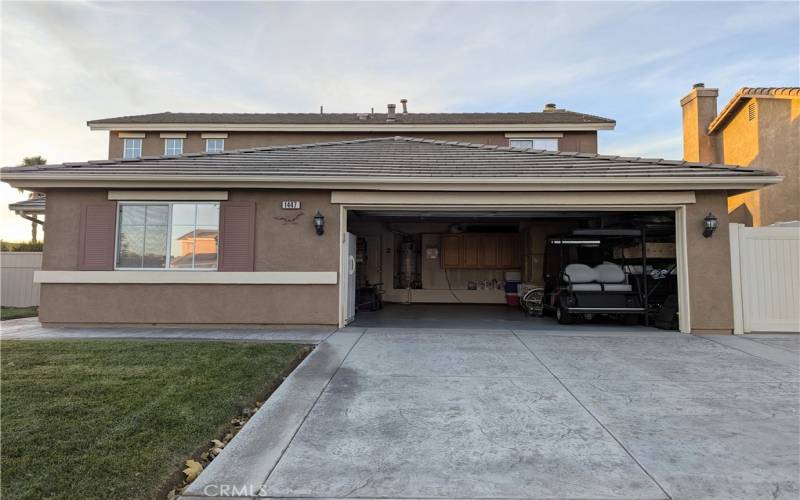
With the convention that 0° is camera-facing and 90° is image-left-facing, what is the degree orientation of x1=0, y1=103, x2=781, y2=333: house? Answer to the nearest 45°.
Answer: approximately 0°

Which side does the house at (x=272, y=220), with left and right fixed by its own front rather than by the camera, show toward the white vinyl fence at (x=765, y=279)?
left

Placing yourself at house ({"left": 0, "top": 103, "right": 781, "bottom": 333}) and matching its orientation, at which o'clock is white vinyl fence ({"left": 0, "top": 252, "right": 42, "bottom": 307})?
The white vinyl fence is roughly at 4 o'clock from the house.
